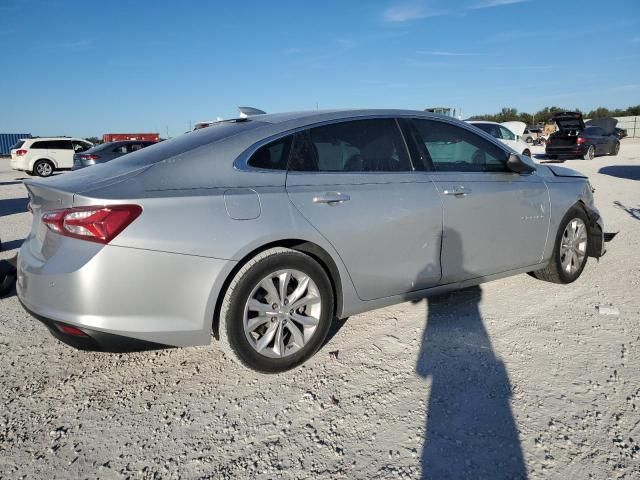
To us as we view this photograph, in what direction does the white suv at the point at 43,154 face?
facing away from the viewer and to the right of the viewer

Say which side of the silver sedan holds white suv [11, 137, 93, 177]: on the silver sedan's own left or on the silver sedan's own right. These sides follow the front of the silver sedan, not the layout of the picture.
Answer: on the silver sedan's own left

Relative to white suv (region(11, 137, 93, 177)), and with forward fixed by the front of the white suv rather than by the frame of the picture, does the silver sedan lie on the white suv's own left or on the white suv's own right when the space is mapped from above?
on the white suv's own right

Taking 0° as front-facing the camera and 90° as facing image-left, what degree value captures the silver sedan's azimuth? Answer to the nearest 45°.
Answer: approximately 225°

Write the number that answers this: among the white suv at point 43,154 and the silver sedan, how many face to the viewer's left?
0
